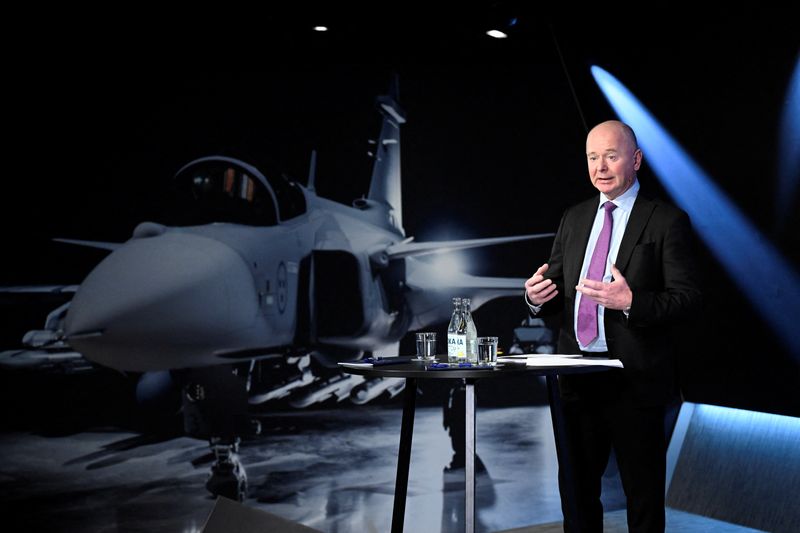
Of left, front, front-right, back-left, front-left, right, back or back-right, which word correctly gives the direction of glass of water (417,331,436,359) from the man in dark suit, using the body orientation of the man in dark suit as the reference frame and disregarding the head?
front-right

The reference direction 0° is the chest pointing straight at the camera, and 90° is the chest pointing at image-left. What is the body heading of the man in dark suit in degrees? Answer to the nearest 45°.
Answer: approximately 45°

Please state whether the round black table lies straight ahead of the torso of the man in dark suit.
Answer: yes

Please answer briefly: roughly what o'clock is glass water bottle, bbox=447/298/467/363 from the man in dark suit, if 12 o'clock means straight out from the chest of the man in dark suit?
The glass water bottle is roughly at 1 o'clock from the man in dark suit.
